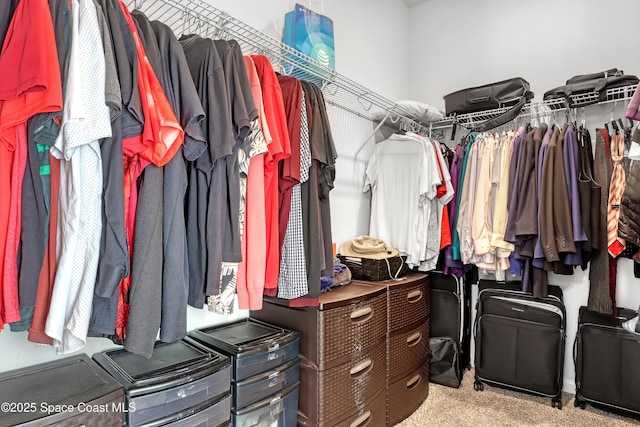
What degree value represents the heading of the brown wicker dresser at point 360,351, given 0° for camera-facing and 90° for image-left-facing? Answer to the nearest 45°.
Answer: approximately 315°

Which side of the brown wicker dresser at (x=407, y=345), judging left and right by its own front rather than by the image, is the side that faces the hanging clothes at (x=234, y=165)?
right

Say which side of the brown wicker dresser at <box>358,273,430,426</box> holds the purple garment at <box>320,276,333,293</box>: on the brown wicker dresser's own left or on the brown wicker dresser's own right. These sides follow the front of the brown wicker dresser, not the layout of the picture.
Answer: on the brown wicker dresser's own right

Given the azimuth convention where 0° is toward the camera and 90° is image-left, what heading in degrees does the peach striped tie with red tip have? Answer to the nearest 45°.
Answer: approximately 0°

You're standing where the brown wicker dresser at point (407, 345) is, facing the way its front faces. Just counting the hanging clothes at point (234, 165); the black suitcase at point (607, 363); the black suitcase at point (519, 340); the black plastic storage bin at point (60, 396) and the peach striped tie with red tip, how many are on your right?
2

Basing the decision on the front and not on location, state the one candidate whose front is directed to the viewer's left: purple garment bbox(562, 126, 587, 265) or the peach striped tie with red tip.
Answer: the purple garment

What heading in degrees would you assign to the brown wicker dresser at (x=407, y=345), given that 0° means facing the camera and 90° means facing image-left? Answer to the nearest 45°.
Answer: approximately 315°

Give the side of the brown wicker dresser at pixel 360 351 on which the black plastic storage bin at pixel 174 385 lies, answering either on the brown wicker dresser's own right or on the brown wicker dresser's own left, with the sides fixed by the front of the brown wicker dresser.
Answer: on the brown wicker dresser's own right
